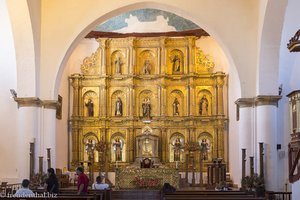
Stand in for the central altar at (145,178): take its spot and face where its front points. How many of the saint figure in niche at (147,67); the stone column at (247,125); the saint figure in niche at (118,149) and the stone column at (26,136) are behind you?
2

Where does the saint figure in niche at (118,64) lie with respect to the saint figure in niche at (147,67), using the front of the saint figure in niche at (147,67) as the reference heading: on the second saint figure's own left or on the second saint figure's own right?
on the second saint figure's own right

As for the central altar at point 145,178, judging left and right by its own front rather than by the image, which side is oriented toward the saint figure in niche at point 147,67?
back

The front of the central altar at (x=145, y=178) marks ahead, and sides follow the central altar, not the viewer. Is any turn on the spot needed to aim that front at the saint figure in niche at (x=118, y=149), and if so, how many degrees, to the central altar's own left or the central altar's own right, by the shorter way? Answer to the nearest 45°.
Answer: approximately 180°

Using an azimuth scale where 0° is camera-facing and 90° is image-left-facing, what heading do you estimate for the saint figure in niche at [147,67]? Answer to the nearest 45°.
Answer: approximately 0°

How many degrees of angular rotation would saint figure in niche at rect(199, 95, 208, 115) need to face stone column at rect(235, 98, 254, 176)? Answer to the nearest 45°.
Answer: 0° — it already faces it

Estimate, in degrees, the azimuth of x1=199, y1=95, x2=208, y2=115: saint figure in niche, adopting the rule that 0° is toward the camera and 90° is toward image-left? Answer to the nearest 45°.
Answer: approximately 0°

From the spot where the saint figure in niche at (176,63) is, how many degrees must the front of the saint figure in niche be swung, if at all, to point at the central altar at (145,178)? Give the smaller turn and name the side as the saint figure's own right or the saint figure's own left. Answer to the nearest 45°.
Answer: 0° — it already faces it
